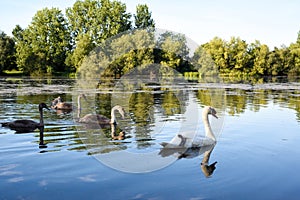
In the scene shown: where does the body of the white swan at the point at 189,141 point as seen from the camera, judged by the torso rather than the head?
to the viewer's right
